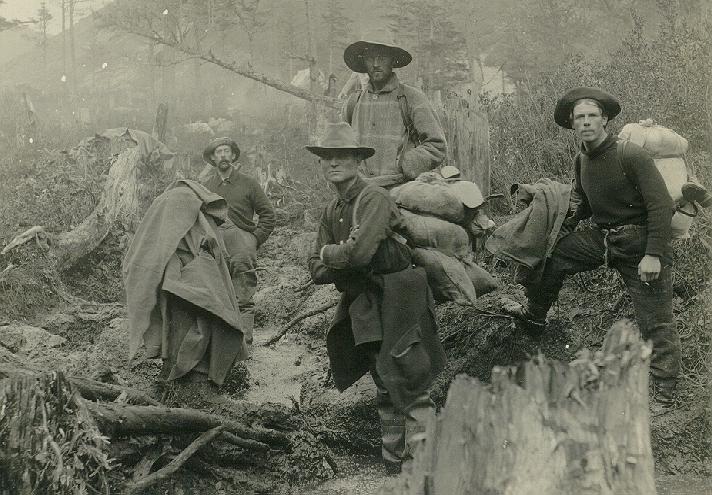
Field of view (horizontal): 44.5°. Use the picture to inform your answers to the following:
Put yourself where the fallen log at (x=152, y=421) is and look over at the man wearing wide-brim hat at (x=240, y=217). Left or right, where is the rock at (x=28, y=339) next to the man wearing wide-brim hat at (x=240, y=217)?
left

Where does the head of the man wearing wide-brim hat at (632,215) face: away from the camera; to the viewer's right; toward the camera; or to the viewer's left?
toward the camera

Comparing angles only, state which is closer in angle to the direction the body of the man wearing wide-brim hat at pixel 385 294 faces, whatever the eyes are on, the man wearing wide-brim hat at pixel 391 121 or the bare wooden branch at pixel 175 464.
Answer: the bare wooden branch

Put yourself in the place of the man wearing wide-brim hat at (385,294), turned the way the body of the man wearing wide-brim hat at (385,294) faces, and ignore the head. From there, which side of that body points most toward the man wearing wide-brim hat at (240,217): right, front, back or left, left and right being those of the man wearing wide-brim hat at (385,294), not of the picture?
right

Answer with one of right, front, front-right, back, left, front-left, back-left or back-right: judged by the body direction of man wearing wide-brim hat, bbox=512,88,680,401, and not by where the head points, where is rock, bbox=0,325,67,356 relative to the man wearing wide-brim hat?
front-right

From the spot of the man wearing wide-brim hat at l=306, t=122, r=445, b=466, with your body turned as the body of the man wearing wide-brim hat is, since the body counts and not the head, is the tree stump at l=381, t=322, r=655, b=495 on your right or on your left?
on your left

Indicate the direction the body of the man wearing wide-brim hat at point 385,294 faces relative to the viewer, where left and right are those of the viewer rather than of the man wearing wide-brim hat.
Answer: facing the viewer and to the left of the viewer

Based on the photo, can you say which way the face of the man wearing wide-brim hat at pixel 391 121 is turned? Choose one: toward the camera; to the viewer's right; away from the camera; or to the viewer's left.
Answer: toward the camera

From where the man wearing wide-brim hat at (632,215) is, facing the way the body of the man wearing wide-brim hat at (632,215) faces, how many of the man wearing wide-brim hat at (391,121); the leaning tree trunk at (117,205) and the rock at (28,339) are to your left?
0

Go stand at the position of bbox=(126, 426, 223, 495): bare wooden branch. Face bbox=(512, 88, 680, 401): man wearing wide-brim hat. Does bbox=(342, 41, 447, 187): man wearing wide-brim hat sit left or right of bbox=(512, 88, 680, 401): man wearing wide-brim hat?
left

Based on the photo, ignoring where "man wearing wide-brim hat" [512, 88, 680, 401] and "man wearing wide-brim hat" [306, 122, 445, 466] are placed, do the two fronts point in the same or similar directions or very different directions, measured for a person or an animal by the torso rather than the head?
same or similar directions

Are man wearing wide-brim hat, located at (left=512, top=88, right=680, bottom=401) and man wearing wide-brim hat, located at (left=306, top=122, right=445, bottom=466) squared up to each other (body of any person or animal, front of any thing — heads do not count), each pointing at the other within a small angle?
no

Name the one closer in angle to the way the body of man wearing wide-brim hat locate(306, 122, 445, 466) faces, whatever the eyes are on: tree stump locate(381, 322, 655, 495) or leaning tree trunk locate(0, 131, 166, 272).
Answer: the tree stump

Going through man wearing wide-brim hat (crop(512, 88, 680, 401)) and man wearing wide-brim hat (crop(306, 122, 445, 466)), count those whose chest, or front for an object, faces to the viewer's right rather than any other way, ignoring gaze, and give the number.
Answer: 0

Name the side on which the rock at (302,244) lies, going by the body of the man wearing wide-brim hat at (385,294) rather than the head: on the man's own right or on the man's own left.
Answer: on the man's own right

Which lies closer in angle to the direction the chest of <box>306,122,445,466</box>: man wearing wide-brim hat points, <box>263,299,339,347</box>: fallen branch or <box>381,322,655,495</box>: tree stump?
the tree stump
